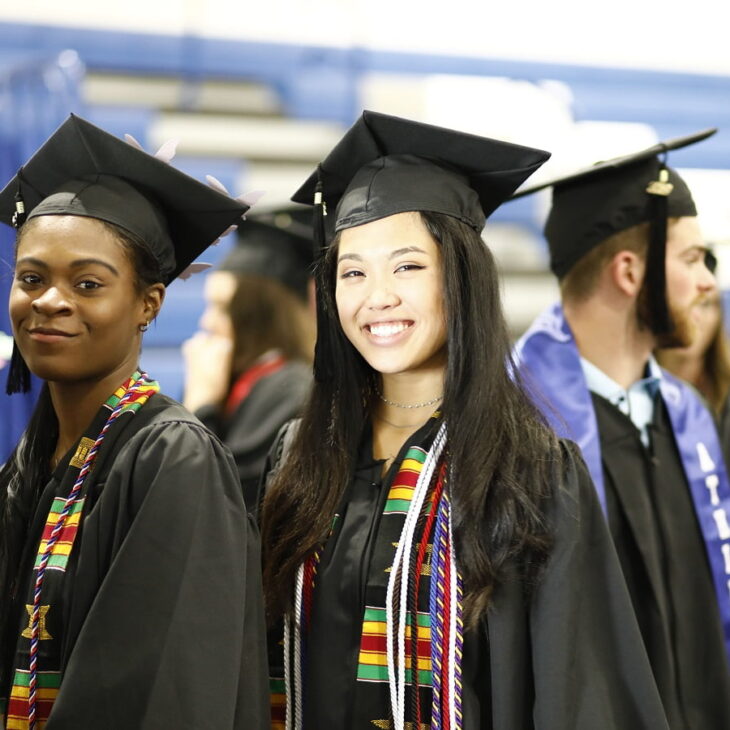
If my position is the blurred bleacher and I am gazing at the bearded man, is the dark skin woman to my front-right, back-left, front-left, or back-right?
front-right

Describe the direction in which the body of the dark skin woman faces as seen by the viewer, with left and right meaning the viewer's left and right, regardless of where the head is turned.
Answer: facing the viewer and to the left of the viewer

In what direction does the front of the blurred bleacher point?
toward the camera

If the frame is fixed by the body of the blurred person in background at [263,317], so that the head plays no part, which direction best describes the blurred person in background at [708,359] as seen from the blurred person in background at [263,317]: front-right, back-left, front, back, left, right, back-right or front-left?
back

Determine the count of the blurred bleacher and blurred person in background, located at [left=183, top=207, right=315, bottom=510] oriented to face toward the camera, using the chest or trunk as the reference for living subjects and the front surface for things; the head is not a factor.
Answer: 1

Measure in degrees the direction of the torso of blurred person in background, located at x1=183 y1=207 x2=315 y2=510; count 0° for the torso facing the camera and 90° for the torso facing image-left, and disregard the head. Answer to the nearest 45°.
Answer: approximately 90°
